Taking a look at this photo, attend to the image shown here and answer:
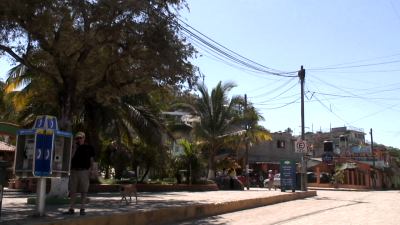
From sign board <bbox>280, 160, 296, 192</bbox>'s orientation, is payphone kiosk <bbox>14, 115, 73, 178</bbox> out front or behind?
out front

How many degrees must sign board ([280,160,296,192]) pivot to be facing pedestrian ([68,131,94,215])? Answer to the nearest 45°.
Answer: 0° — it already faces them

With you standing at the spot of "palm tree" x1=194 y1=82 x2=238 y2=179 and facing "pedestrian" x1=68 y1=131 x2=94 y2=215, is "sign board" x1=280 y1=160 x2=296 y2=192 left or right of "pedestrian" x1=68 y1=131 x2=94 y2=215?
left

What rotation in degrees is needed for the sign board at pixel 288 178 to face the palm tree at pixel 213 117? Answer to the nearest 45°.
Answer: approximately 135° to its right

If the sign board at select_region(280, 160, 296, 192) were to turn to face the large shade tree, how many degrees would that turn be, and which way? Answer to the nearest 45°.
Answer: approximately 45° to its right

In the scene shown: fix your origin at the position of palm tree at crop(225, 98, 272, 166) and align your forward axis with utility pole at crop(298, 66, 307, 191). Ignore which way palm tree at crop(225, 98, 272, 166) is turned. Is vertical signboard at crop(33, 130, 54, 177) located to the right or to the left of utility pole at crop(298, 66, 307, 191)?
right

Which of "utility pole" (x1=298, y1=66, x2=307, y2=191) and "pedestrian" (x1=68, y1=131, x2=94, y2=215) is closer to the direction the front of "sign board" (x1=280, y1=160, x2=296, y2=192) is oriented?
the pedestrian

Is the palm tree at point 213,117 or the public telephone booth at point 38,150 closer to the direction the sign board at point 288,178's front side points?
the public telephone booth

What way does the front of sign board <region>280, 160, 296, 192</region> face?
toward the camera

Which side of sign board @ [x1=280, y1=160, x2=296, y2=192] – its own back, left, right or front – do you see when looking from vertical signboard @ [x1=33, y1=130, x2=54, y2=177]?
front

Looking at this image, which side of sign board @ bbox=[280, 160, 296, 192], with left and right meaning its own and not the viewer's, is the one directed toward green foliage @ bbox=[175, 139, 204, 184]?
right

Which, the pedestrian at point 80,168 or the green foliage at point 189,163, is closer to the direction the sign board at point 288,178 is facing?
the pedestrian
